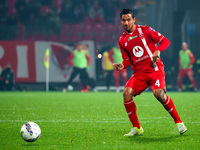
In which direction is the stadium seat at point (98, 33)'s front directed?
toward the camera

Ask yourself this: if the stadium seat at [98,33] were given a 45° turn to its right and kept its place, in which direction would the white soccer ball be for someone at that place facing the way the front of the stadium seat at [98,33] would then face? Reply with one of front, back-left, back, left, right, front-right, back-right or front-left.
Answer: front-left

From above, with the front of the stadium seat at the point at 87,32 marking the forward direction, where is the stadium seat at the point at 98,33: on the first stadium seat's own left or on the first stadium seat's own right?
on the first stadium seat's own left

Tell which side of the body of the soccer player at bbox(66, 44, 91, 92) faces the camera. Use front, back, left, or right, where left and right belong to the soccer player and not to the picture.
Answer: front

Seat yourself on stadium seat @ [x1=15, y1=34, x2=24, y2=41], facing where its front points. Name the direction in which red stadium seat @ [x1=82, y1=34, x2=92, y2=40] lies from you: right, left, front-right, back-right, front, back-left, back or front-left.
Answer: left

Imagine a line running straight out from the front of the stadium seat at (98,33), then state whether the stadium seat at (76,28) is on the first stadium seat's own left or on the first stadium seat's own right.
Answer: on the first stadium seat's own right

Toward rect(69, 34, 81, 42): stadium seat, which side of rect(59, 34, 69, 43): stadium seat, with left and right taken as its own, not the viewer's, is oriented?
left

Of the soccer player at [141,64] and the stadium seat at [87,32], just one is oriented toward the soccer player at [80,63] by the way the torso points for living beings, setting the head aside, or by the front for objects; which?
the stadium seat

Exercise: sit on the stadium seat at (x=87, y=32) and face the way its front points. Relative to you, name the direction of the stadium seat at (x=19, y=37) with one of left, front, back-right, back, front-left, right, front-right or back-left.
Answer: right

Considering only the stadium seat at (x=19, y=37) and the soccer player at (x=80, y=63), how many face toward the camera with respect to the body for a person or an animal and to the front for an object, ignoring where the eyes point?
2

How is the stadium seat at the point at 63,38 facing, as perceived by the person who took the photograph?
facing the viewer

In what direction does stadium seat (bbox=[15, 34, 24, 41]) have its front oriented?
toward the camera

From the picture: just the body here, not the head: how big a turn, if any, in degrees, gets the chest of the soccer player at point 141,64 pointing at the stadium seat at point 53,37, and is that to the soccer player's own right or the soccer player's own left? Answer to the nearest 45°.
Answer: approximately 135° to the soccer player's own right

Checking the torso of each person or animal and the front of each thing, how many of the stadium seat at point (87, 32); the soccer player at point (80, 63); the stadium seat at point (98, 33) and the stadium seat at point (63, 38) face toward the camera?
4

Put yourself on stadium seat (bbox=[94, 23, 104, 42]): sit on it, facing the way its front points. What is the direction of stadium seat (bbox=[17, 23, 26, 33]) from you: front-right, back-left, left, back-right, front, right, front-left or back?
right
